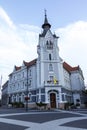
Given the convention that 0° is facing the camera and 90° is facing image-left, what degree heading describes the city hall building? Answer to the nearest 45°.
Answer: approximately 0°
